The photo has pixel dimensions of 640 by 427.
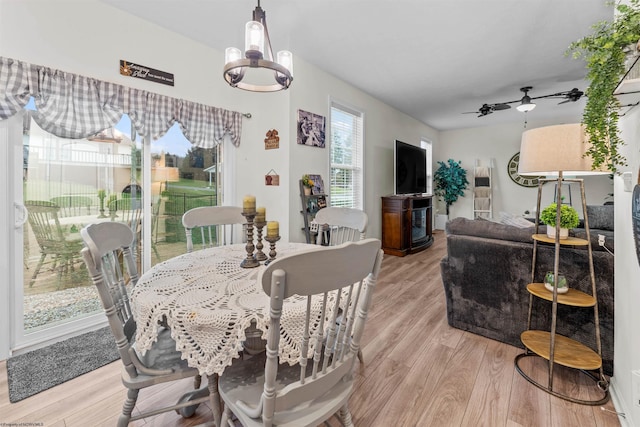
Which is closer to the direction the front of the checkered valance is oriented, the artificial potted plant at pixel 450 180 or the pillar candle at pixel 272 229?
the pillar candle

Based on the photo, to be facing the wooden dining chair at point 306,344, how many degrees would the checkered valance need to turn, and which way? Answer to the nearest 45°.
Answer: approximately 45° to its right

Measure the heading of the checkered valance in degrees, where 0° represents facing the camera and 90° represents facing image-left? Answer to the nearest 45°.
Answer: approximately 315°

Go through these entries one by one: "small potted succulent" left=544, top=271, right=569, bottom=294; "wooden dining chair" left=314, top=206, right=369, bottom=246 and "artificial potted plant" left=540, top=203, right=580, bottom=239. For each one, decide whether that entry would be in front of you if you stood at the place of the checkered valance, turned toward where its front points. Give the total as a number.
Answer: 3

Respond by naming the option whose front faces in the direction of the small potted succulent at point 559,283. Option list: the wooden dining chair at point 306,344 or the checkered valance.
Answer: the checkered valance

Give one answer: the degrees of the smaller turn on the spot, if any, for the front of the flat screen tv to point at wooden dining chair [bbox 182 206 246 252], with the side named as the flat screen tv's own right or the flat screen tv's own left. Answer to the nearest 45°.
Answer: approximately 45° to the flat screen tv's own right

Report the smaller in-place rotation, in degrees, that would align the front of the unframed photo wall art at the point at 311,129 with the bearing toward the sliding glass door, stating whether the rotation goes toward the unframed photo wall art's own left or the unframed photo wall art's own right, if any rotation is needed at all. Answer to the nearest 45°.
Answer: approximately 90° to the unframed photo wall art's own right

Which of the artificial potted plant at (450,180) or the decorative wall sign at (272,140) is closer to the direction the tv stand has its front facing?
the decorative wall sign

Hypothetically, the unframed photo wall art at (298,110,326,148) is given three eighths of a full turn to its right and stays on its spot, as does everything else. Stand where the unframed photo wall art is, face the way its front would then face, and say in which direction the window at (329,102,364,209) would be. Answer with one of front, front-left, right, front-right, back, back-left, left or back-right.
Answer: back-right
